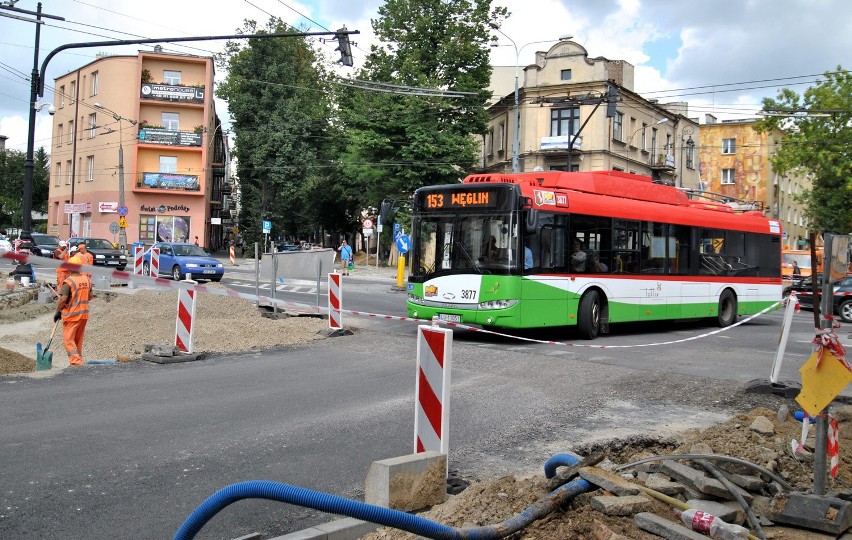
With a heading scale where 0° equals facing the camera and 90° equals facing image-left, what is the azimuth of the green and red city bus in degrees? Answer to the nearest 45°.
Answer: approximately 45°

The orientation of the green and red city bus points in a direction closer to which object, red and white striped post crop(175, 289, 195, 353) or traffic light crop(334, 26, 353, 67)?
the red and white striped post

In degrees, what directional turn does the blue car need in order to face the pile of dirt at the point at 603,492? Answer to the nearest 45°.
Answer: approximately 45° to its right

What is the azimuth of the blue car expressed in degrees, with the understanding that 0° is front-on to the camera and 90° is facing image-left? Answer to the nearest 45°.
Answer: approximately 315°

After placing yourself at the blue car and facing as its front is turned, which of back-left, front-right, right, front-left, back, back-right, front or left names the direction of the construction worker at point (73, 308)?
front-right

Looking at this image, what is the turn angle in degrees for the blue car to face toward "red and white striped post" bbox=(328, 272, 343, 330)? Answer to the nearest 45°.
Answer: approximately 45° to its right

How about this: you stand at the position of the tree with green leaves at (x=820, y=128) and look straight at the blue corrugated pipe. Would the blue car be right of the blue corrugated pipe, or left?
right
